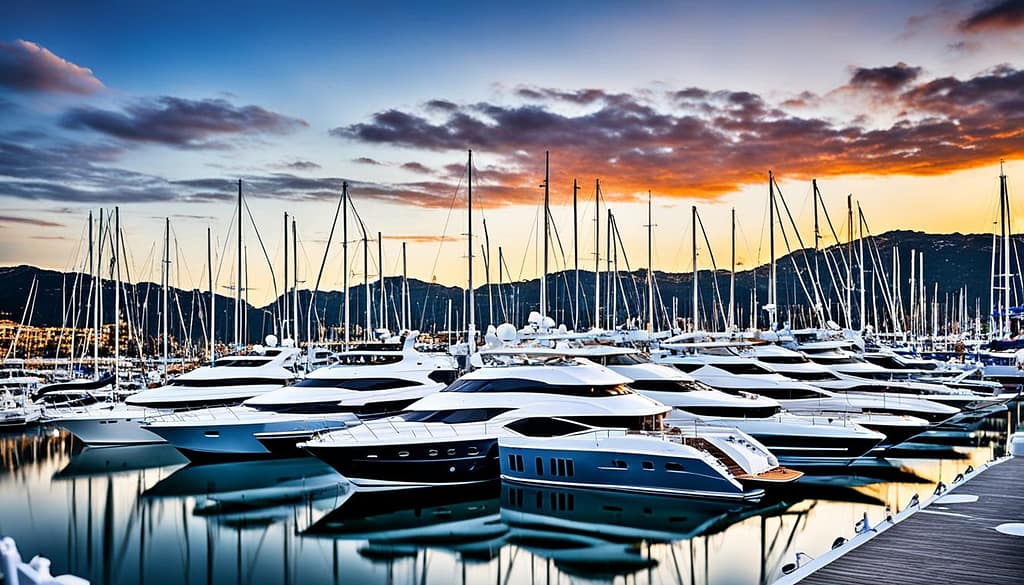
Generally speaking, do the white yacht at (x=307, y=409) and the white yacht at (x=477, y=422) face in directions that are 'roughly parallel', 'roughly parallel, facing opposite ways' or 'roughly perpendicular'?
roughly parallel

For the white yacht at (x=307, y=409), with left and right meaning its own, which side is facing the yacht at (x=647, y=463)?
left

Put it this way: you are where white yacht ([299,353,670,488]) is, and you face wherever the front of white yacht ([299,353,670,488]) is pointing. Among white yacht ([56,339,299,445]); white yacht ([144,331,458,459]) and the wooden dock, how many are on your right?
2

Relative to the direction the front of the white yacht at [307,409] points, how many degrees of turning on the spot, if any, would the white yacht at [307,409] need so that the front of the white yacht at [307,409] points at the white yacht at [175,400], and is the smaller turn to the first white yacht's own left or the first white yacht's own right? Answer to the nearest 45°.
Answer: approximately 90° to the first white yacht's own right

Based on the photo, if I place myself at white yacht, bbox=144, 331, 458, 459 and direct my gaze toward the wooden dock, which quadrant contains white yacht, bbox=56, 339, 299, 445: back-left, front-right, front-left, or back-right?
back-right

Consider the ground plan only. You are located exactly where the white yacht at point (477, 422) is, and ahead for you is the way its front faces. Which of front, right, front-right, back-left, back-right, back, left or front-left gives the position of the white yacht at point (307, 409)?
right

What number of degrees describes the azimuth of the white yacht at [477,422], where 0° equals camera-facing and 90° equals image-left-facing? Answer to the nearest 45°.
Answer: approximately 45°

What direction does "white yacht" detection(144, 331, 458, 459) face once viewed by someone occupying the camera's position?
facing the viewer and to the left of the viewer

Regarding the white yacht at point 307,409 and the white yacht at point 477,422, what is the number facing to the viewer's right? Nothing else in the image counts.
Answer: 0
